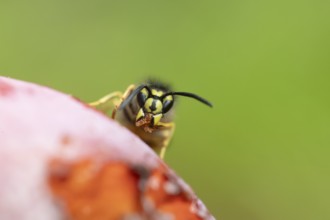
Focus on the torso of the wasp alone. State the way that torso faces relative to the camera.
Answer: toward the camera
